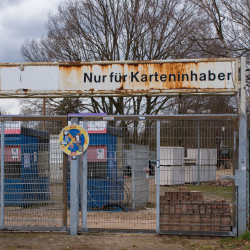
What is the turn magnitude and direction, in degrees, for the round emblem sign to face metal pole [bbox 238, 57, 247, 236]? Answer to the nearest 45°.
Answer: approximately 90° to its left

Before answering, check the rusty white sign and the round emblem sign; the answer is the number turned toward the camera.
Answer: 2

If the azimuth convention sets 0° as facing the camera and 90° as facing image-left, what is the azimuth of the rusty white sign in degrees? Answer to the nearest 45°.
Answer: approximately 0°

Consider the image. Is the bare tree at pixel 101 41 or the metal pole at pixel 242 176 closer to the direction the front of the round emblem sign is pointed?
the metal pole

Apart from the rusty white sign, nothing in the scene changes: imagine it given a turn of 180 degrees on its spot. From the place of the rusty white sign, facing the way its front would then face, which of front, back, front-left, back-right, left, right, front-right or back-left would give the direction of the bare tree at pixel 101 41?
front
